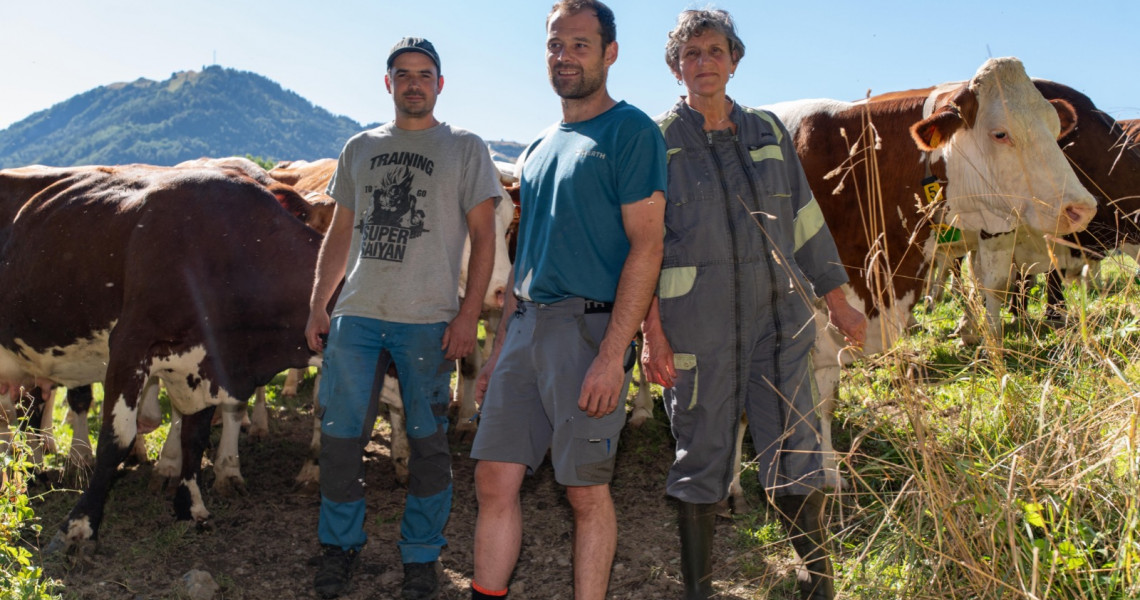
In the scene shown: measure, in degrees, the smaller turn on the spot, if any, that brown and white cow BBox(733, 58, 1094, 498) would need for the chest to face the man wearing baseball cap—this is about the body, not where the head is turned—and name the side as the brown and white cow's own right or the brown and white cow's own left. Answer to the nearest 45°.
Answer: approximately 135° to the brown and white cow's own right

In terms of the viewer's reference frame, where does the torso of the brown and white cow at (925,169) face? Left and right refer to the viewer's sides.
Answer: facing to the right of the viewer

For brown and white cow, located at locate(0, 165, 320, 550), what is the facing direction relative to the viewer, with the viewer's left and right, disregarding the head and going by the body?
facing to the right of the viewer

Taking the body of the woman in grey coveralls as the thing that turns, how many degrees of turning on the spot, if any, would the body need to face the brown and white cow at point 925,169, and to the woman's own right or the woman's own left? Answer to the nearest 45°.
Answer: approximately 135° to the woman's own left

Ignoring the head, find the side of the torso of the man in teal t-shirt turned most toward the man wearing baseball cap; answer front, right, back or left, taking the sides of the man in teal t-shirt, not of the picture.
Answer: right

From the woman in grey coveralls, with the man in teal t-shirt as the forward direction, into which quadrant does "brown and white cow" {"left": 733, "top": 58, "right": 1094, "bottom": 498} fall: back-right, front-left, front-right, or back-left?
back-right

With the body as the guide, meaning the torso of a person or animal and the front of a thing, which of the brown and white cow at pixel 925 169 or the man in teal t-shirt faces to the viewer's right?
the brown and white cow

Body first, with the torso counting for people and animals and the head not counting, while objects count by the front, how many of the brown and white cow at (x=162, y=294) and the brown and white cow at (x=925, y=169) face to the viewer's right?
2

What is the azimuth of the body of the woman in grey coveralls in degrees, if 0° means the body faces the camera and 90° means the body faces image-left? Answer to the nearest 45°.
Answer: approximately 0°

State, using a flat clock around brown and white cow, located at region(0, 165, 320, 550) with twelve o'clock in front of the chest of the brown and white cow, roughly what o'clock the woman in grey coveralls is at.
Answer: The woman in grey coveralls is roughly at 2 o'clock from the brown and white cow.
